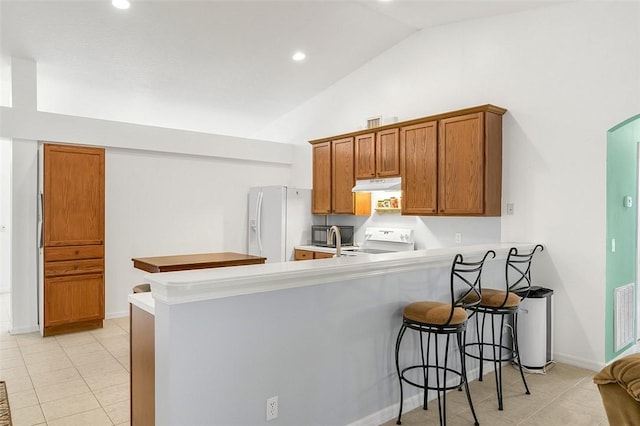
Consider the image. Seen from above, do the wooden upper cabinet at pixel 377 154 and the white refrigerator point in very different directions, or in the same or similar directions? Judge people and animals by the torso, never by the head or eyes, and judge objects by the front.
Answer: same or similar directions

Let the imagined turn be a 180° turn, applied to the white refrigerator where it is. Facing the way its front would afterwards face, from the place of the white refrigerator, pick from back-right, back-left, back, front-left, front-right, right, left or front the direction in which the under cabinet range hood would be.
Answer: right

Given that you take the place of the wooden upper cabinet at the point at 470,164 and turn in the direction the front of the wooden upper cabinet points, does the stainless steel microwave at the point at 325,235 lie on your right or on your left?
on your right

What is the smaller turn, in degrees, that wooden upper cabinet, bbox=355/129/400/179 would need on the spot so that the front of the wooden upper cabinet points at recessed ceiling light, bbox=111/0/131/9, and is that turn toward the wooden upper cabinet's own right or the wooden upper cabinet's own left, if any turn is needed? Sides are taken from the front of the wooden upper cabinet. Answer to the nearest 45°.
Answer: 0° — it already faces it

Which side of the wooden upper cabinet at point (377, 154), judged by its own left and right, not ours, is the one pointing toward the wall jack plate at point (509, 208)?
left

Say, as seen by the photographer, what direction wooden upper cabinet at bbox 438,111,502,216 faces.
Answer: facing the viewer and to the left of the viewer

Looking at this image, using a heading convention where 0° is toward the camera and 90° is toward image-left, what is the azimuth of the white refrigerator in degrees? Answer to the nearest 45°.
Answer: approximately 45°

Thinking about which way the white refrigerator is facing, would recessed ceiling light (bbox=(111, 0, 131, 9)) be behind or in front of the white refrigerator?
in front

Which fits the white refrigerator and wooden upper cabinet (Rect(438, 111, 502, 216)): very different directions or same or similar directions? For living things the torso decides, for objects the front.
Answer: same or similar directions

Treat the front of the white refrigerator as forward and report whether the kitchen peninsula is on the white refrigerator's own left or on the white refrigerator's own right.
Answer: on the white refrigerator's own left

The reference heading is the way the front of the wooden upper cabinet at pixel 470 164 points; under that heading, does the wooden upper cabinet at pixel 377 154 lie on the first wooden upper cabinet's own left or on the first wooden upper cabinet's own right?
on the first wooden upper cabinet's own right

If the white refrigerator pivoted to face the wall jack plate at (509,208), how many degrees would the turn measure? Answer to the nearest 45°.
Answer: approximately 90° to its left

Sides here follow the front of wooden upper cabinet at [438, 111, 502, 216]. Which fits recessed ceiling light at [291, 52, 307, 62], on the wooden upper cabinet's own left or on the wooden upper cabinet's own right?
on the wooden upper cabinet's own right

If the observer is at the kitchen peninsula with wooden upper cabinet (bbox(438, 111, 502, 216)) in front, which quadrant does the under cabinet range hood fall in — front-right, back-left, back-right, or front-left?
front-left

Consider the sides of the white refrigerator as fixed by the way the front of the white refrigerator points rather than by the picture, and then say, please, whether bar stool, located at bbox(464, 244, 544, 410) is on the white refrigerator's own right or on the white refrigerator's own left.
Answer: on the white refrigerator's own left

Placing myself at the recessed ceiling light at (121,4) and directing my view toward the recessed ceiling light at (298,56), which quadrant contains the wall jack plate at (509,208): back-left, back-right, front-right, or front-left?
front-right

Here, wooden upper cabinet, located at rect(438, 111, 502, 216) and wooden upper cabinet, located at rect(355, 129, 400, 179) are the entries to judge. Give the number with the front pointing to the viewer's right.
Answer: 0
